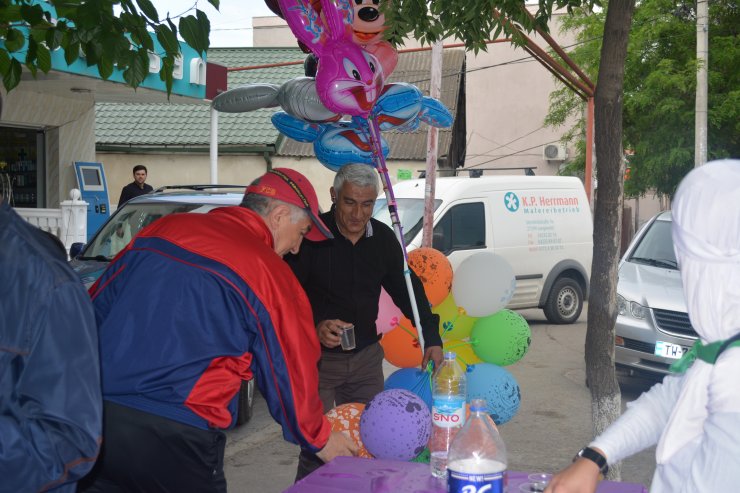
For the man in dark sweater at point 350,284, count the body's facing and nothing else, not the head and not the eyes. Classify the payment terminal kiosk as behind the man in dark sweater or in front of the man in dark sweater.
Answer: behind

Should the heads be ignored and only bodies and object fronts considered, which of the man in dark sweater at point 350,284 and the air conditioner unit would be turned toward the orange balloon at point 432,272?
the air conditioner unit

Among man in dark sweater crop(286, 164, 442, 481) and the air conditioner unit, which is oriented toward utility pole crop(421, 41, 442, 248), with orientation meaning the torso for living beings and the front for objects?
the air conditioner unit

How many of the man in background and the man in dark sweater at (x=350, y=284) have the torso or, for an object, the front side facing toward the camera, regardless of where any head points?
2

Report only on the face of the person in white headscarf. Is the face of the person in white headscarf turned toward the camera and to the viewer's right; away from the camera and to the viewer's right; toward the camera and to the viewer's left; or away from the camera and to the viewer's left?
away from the camera and to the viewer's left

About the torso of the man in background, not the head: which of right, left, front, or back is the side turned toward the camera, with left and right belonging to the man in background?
front

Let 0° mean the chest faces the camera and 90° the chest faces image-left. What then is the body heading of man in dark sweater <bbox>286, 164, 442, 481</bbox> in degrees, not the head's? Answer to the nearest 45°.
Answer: approximately 0°

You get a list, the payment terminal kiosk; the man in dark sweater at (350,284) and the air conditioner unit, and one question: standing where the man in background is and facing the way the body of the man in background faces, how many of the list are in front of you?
1

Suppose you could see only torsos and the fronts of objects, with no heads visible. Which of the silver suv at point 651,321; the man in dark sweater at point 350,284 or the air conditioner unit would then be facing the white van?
the air conditioner unit

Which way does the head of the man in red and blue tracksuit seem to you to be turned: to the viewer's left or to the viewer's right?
to the viewer's right

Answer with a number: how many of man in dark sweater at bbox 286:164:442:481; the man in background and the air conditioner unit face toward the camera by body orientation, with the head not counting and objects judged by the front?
3

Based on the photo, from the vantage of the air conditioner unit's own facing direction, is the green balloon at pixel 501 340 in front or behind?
in front

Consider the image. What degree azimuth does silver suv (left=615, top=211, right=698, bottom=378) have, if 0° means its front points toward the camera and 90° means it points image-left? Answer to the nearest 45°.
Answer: approximately 45°

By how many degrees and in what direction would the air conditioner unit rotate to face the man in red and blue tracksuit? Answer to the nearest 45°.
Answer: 0° — it already faces them
